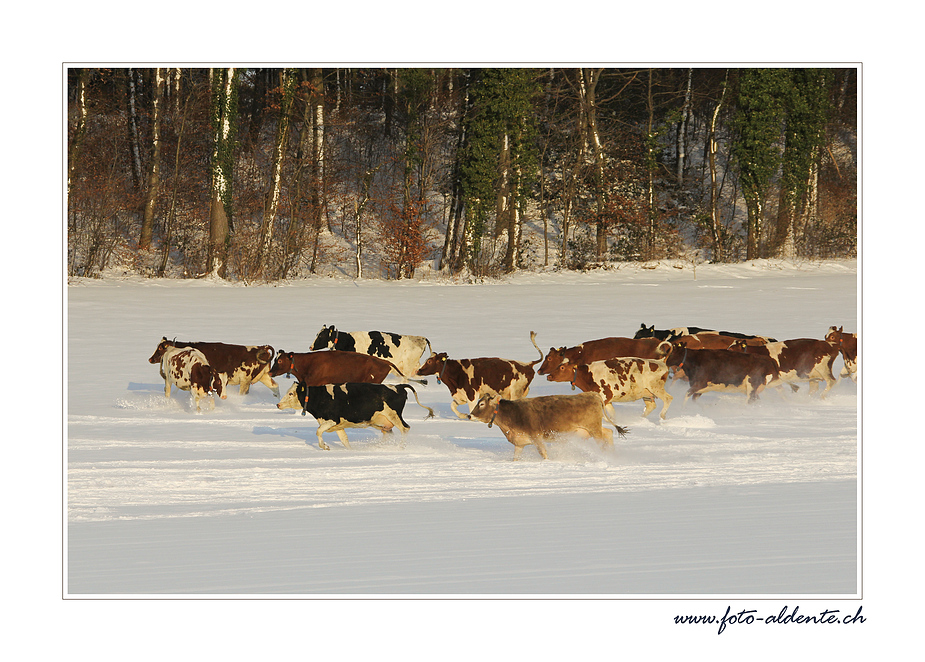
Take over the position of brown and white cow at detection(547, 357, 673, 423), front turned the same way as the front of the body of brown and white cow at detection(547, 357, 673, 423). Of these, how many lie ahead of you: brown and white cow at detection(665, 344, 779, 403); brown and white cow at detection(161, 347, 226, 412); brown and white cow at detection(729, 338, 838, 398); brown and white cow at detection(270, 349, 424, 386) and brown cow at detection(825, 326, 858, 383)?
2

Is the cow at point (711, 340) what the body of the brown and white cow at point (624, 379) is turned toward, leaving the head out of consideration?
no

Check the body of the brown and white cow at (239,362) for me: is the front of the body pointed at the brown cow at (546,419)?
no

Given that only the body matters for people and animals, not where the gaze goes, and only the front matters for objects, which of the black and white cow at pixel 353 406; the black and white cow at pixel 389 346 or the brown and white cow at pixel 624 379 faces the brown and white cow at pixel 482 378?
the brown and white cow at pixel 624 379

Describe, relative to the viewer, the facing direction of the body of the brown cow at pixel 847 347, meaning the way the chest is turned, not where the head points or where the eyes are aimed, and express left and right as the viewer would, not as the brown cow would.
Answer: facing to the left of the viewer

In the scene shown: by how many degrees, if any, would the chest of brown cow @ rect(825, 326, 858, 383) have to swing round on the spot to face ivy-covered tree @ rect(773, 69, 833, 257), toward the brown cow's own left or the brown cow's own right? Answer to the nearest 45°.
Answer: approximately 90° to the brown cow's own right

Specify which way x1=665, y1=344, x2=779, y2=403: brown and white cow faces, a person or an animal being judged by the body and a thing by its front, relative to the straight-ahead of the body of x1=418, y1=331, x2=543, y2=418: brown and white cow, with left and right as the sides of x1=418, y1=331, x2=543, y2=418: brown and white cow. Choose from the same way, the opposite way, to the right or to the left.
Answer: the same way

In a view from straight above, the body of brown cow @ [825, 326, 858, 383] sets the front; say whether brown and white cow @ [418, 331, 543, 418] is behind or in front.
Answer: in front

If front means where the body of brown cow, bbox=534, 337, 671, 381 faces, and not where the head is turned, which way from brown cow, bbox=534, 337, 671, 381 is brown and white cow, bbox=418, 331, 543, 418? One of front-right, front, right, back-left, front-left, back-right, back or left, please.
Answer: front-left

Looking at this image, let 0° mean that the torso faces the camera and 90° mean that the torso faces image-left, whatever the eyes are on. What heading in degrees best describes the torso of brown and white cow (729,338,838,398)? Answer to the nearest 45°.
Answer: approximately 90°

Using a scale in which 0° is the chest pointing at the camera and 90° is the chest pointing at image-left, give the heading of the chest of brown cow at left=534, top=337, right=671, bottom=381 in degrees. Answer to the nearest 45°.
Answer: approximately 90°

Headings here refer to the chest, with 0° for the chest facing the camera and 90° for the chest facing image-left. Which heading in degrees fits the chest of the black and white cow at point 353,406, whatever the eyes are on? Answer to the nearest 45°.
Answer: approximately 90°

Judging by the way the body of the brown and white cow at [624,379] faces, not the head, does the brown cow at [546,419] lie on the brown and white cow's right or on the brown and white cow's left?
on the brown and white cow's left

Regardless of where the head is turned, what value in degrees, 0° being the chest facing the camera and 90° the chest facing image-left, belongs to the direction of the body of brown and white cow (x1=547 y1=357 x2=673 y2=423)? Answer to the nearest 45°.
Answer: approximately 90°
